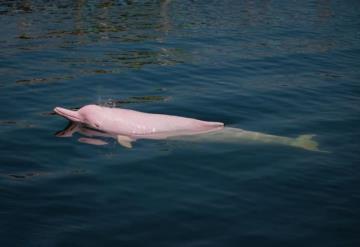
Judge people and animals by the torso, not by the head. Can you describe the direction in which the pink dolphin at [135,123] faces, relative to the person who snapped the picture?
facing to the left of the viewer
